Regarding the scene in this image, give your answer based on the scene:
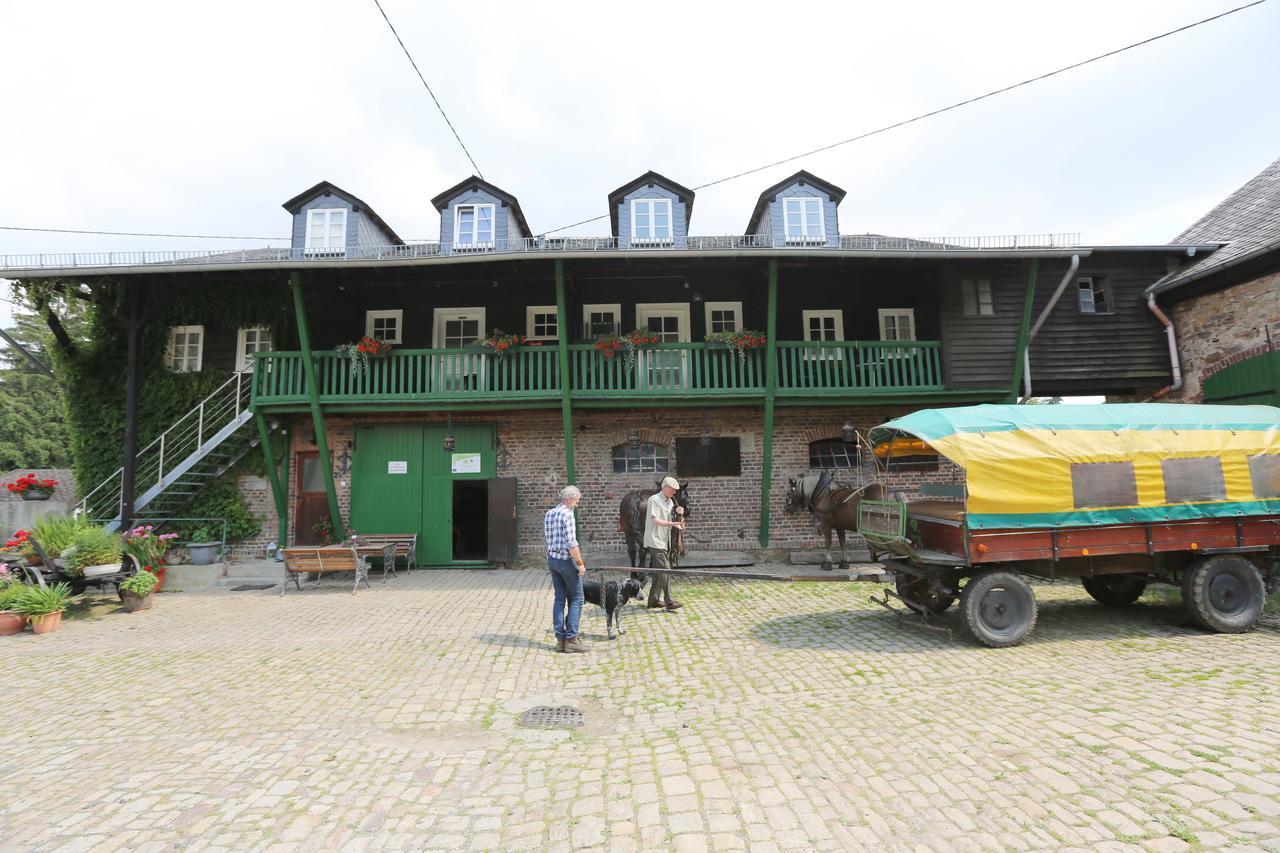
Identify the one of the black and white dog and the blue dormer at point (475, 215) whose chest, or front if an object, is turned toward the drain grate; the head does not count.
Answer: the blue dormer

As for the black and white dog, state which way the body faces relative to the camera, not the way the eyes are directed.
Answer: to the viewer's right

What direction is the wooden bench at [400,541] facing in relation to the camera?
toward the camera

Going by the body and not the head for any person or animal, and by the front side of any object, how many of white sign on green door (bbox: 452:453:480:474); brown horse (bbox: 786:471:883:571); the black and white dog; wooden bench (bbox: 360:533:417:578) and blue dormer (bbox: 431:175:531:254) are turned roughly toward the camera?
3

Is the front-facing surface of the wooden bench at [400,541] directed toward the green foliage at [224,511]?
no

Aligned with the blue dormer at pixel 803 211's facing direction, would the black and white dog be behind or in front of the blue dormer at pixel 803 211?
in front

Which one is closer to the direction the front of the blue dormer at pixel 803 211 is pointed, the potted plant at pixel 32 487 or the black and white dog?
the black and white dog

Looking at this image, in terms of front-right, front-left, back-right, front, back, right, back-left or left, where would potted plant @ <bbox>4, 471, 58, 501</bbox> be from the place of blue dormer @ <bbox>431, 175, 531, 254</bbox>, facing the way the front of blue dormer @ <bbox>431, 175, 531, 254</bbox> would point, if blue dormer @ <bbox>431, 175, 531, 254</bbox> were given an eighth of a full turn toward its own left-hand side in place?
back-right

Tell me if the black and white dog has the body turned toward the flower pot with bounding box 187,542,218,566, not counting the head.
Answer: no

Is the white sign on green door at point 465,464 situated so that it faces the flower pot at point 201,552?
no

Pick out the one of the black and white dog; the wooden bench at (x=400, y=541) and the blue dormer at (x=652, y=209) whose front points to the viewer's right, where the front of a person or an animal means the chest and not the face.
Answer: the black and white dog

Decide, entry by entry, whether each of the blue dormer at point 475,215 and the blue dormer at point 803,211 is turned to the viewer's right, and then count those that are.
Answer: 0

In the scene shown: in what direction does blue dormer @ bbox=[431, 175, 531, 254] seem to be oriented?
toward the camera

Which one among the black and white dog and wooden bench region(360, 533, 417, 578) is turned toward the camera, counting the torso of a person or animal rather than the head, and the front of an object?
the wooden bench

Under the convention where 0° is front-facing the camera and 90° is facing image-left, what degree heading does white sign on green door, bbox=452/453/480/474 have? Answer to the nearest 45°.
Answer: approximately 0°

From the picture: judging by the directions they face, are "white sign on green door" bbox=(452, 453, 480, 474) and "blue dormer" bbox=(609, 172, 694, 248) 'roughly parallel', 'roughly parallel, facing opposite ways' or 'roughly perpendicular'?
roughly parallel

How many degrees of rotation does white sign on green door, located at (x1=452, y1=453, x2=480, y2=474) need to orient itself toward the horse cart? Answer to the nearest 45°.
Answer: approximately 45° to its left

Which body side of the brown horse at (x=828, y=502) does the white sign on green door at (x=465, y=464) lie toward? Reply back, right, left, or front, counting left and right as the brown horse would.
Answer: front

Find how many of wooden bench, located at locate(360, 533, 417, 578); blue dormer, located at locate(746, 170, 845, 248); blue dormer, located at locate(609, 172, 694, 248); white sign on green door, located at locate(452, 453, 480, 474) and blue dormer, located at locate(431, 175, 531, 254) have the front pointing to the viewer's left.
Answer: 0

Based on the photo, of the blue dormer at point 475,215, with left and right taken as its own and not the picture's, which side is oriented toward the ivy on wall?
right

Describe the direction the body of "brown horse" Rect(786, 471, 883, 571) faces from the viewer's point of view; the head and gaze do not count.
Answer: to the viewer's left
